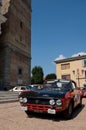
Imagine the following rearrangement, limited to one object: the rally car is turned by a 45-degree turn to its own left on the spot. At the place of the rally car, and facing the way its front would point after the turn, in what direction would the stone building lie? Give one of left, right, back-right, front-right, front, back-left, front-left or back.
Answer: back

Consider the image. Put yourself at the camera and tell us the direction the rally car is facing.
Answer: facing the viewer and to the left of the viewer
